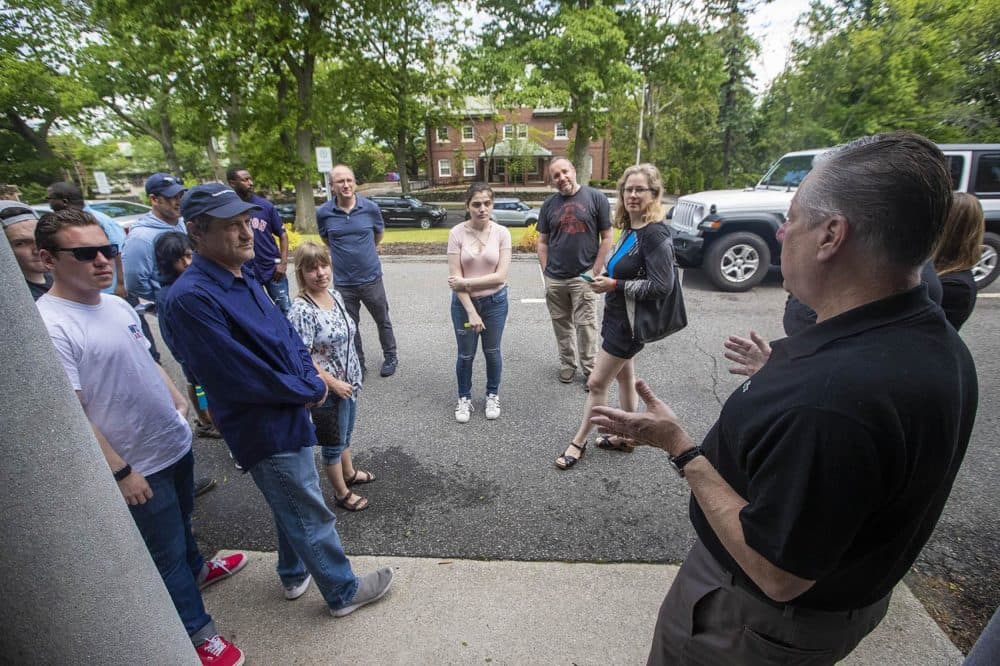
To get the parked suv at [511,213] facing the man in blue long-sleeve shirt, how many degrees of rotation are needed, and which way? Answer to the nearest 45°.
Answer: approximately 90° to its right

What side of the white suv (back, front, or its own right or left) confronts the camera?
left

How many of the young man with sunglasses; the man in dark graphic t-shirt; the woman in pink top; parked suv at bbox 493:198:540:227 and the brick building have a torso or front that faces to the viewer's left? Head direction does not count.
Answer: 0

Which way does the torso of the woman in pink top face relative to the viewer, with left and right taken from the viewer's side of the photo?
facing the viewer

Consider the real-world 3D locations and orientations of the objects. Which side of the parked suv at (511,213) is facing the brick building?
left

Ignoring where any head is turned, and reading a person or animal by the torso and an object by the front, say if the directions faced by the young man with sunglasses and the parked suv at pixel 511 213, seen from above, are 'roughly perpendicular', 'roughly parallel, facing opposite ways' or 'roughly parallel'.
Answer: roughly parallel

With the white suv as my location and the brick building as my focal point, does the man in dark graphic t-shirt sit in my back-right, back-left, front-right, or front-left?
back-left

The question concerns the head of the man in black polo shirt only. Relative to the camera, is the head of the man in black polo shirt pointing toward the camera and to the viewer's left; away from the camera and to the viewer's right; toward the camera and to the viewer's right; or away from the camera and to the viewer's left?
away from the camera and to the viewer's left

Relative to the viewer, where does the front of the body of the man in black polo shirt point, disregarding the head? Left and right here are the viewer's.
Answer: facing to the left of the viewer

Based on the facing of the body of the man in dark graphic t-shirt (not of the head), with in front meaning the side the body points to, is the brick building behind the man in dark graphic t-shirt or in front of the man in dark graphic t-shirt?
behind

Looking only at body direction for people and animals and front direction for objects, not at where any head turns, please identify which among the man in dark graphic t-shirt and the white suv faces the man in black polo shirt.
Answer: the man in dark graphic t-shirt

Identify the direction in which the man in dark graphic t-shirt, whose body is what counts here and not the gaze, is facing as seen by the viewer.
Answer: toward the camera

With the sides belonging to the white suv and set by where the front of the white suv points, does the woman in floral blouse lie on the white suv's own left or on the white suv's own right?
on the white suv's own left

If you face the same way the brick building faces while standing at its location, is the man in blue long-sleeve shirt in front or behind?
in front

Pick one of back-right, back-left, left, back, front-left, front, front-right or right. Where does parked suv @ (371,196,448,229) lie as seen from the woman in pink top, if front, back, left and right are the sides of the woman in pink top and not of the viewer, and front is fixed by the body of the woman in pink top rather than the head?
back

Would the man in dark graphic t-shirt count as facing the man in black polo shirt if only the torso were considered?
yes

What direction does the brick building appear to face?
toward the camera

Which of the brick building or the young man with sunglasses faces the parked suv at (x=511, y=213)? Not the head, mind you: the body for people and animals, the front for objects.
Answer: the brick building

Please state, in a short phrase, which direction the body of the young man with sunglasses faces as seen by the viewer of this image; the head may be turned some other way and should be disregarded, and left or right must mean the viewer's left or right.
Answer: facing the viewer and to the right of the viewer
